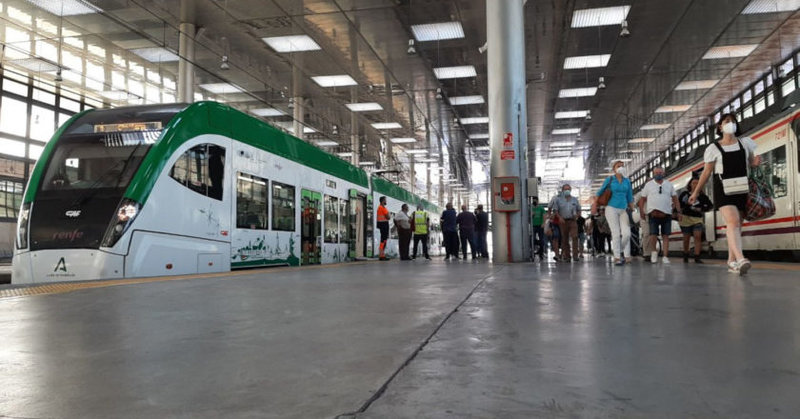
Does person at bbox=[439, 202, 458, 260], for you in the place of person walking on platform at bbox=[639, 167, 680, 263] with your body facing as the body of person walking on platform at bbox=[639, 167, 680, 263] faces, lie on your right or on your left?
on your right

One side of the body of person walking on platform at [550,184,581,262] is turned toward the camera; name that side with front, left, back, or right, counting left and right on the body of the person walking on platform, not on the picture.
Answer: front

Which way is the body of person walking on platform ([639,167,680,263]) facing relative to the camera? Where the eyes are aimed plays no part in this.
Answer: toward the camera

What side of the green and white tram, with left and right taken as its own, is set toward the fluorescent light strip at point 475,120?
back

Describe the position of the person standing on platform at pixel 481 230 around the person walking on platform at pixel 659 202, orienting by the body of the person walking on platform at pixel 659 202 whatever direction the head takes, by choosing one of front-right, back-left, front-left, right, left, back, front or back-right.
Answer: back-right

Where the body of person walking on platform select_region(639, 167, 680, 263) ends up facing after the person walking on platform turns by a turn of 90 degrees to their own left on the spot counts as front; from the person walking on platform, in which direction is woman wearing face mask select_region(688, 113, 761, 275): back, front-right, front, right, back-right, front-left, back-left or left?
right

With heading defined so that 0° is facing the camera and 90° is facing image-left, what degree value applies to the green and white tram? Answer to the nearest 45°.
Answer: approximately 45°

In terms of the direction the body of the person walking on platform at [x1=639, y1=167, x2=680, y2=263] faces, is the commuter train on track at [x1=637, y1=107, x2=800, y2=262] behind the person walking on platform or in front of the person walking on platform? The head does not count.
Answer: behind
